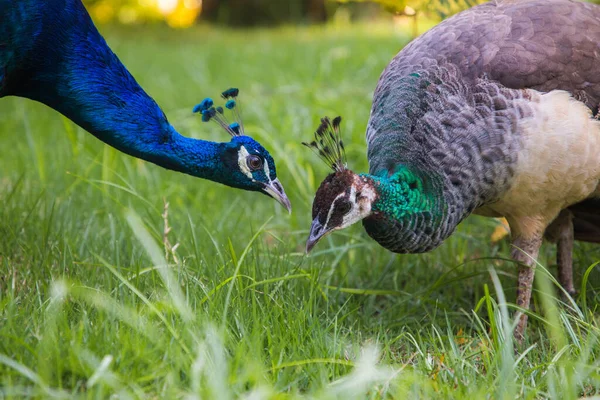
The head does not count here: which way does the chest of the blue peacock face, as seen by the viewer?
to the viewer's right

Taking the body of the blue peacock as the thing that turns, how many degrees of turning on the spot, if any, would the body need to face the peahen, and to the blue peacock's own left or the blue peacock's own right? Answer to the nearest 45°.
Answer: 0° — it already faces it
